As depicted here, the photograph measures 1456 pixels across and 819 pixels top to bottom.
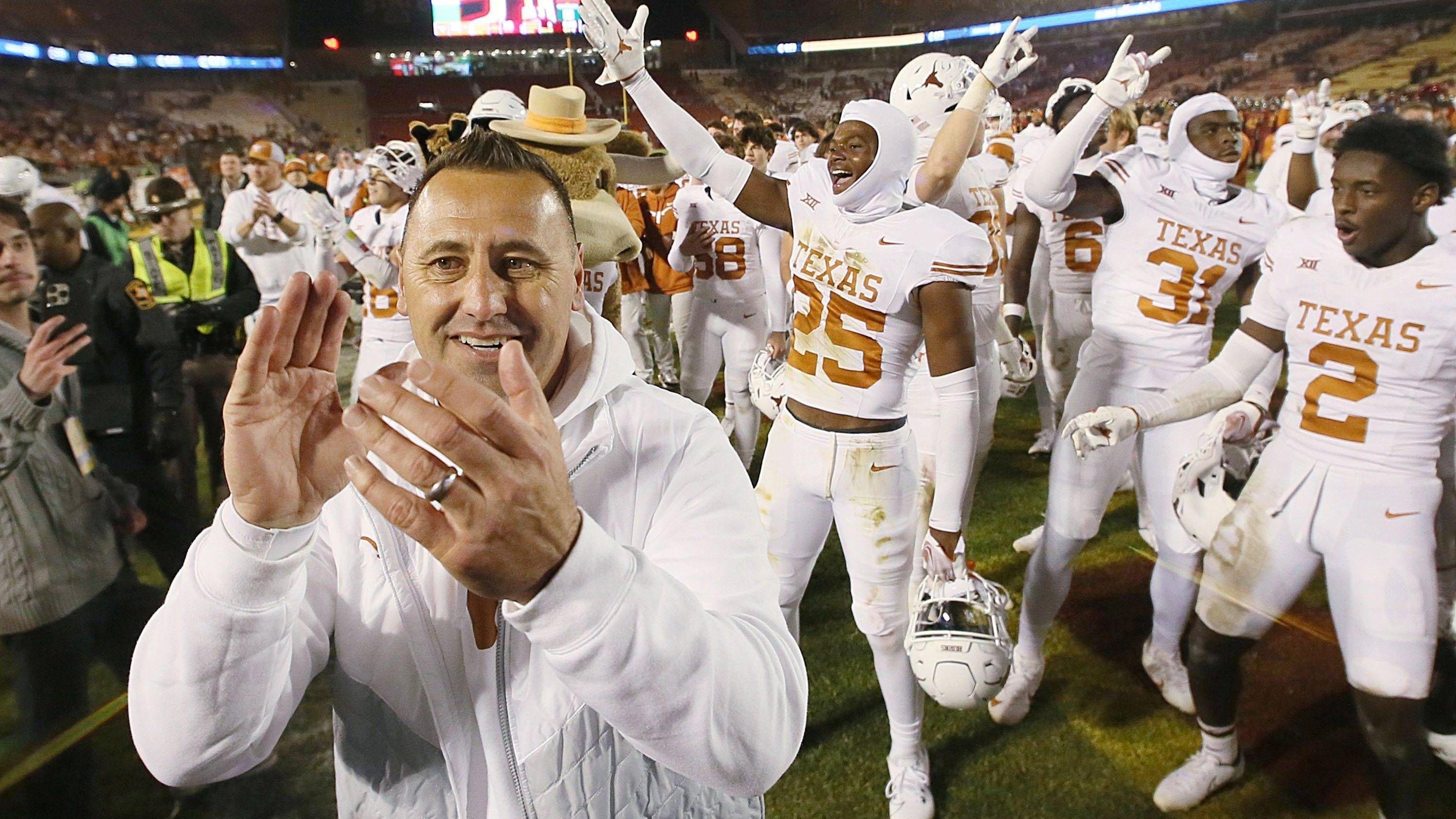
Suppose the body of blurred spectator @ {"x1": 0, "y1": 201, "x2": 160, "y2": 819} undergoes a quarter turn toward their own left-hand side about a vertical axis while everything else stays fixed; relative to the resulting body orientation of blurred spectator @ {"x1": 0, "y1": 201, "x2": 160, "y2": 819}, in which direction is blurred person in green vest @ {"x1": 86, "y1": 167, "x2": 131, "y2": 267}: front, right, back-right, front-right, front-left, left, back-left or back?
front-left

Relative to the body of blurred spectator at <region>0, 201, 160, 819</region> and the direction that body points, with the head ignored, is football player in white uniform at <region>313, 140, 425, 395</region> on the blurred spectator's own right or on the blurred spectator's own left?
on the blurred spectator's own left

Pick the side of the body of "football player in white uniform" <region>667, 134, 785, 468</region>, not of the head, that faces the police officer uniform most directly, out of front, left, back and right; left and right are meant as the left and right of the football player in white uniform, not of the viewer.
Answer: right

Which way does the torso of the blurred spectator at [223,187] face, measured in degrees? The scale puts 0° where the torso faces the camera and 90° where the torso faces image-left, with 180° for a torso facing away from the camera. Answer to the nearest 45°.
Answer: approximately 0°

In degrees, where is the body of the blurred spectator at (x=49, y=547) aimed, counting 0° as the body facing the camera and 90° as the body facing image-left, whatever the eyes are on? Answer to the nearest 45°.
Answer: approximately 315°

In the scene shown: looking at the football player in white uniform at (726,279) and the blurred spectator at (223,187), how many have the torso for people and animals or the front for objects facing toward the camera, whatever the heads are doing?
2

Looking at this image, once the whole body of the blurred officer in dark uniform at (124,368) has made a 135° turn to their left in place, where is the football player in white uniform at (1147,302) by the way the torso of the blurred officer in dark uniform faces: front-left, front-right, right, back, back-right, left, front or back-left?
front-right

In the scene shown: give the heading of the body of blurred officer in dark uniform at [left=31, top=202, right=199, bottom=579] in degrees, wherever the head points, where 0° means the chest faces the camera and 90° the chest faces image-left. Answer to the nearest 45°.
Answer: approximately 45°
